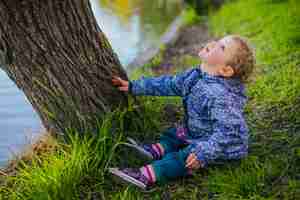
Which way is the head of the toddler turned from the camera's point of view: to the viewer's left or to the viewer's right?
to the viewer's left

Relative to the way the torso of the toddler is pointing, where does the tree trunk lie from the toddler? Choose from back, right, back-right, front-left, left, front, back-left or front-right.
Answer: front

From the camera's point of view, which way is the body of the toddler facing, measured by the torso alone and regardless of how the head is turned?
to the viewer's left
